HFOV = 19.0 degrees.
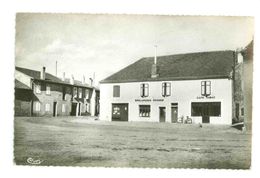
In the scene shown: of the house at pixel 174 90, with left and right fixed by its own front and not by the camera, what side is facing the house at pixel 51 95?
right

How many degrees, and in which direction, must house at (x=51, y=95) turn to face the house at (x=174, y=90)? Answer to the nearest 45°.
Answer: approximately 45° to its left

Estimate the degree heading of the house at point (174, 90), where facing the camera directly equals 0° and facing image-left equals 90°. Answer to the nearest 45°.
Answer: approximately 0°

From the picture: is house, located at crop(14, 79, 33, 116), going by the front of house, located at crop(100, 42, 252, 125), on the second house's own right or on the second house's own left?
on the second house's own right

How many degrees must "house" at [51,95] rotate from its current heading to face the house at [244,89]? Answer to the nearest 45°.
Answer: approximately 45° to its left

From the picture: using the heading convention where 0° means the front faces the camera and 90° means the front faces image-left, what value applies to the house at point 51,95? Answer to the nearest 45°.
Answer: approximately 315°
